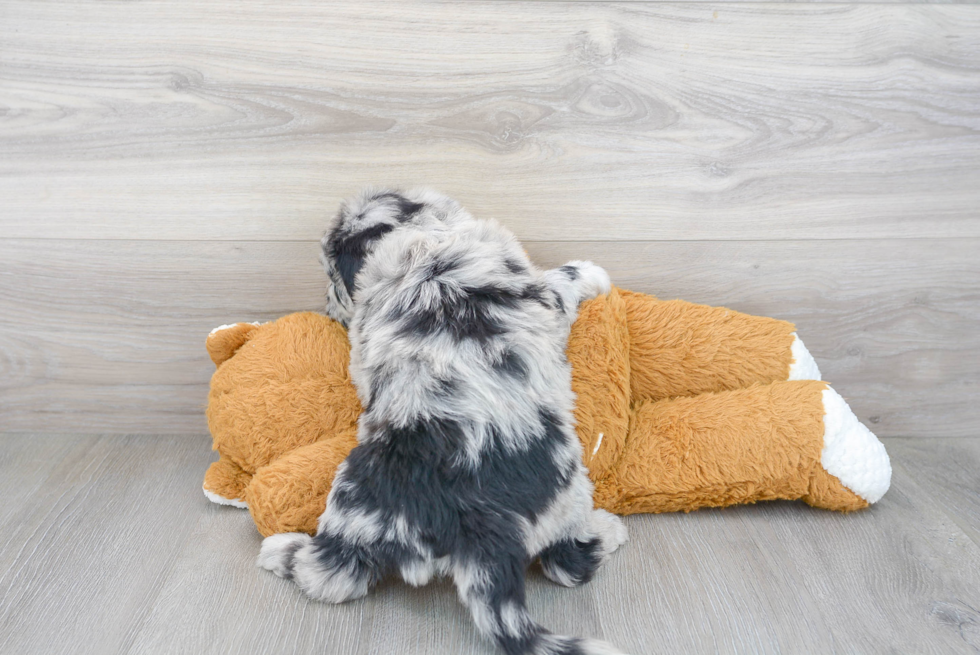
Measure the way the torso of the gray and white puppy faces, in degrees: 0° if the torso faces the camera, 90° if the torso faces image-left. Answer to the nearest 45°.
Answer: approximately 180°
